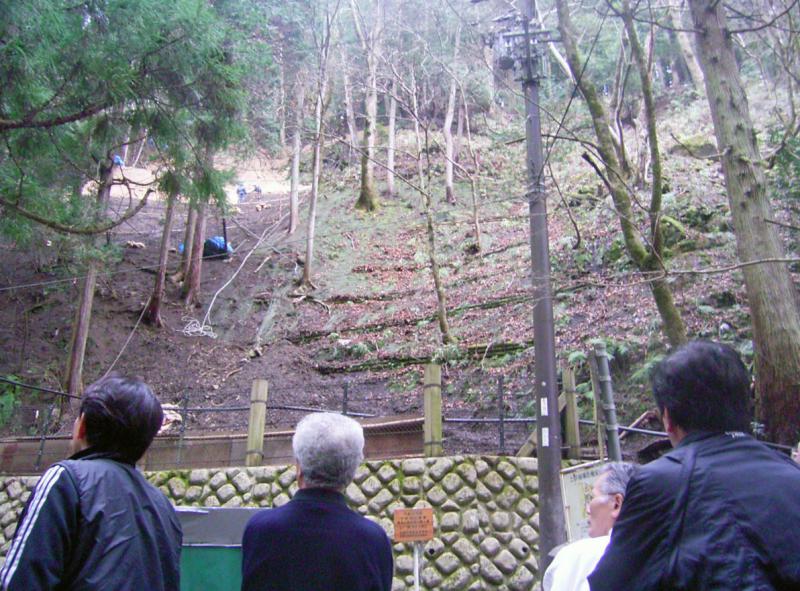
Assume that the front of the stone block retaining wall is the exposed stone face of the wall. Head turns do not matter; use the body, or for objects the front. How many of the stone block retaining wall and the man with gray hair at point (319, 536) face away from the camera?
1

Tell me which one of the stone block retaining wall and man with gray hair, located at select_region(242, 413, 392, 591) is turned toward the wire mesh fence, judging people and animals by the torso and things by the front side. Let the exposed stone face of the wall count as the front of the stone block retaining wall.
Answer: the man with gray hair

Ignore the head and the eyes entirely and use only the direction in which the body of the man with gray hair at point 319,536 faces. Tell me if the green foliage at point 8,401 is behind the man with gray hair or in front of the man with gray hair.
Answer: in front

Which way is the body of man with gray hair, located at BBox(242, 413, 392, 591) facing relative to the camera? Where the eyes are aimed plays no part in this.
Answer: away from the camera

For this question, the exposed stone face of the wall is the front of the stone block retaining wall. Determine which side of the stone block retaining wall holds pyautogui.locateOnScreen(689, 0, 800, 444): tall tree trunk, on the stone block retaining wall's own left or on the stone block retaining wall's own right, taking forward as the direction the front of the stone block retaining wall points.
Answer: on the stone block retaining wall's own left

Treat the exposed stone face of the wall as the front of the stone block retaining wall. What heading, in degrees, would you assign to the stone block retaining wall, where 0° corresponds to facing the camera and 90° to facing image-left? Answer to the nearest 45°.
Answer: approximately 0°

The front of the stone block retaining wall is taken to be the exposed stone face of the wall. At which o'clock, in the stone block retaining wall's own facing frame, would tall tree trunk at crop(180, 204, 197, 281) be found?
The tall tree trunk is roughly at 5 o'clock from the stone block retaining wall.

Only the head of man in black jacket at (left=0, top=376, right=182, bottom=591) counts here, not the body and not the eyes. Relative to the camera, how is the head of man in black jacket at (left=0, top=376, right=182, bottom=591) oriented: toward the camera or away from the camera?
away from the camera

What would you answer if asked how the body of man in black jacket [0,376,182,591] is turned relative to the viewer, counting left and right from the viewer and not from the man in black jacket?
facing away from the viewer and to the left of the viewer

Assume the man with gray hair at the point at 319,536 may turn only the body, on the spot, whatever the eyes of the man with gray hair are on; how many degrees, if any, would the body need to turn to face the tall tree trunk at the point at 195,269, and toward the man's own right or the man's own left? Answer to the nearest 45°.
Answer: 0° — they already face it

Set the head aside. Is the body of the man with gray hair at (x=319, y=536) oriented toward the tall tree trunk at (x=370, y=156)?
yes

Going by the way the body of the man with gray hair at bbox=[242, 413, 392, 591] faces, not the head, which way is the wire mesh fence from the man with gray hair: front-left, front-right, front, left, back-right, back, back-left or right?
front

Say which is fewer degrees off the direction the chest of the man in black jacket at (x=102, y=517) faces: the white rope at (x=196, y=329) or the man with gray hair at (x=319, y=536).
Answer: the white rope

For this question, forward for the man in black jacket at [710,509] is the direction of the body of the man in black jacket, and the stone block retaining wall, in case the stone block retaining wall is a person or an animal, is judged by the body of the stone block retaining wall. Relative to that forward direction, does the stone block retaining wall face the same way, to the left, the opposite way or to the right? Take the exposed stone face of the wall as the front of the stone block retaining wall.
the opposite way

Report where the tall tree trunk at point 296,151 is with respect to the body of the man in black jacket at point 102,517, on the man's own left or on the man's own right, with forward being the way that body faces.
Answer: on the man's own right

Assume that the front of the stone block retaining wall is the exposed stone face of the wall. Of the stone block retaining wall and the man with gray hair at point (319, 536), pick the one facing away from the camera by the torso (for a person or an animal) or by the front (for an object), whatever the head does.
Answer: the man with gray hair

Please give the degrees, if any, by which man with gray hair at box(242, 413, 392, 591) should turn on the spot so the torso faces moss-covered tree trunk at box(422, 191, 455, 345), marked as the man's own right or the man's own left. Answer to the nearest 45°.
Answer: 0° — they already face it
